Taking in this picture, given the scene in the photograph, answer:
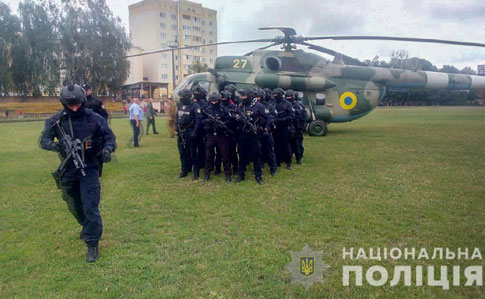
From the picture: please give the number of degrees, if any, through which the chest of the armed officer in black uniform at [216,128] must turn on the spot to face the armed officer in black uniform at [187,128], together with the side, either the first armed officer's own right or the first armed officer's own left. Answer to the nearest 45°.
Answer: approximately 135° to the first armed officer's own right

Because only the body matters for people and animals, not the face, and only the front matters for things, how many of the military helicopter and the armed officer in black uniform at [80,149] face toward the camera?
1

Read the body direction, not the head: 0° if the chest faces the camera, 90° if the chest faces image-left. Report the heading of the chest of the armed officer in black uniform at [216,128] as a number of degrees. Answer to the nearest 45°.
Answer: approximately 0°

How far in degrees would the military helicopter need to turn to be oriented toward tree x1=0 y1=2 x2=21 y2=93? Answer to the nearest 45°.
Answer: approximately 45° to its right

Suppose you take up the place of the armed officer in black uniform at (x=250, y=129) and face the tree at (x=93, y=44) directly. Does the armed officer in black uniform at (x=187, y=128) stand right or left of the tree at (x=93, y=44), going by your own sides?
left

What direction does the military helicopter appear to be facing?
to the viewer's left

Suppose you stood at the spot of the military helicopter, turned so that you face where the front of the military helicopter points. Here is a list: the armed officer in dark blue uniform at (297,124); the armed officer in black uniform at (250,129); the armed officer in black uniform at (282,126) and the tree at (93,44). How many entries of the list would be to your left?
3
